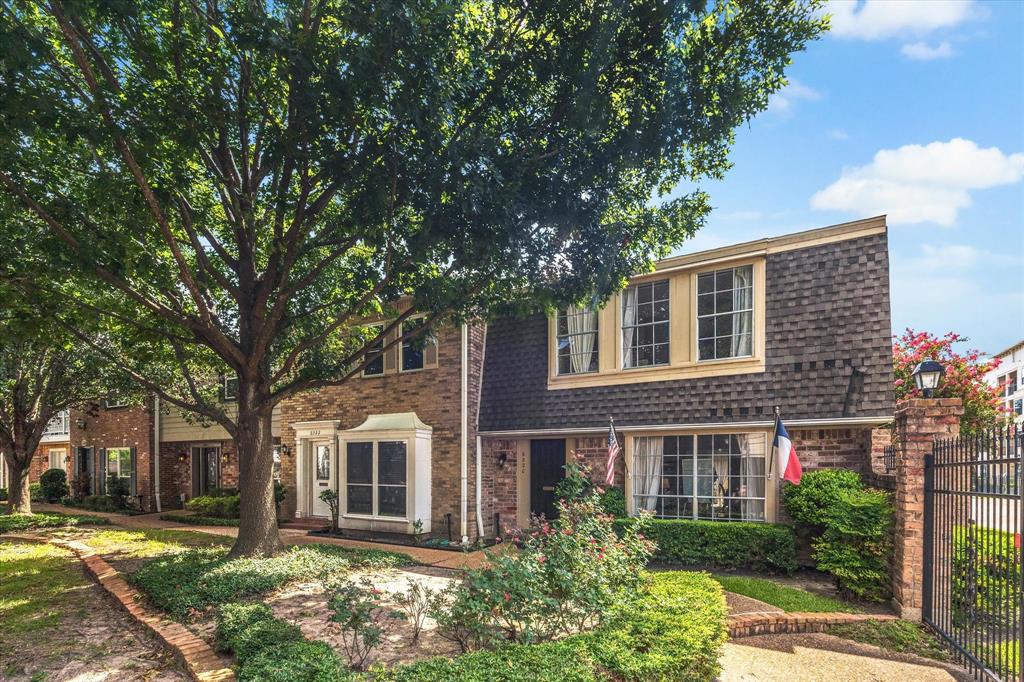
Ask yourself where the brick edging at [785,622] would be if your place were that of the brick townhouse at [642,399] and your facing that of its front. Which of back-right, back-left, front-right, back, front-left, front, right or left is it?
front-left

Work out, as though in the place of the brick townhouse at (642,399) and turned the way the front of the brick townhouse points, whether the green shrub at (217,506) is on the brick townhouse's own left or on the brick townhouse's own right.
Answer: on the brick townhouse's own right

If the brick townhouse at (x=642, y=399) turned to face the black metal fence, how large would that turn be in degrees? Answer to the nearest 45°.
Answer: approximately 45° to its left

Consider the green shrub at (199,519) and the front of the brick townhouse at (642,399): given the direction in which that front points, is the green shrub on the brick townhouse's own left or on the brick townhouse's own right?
on the brick townhouse's own right

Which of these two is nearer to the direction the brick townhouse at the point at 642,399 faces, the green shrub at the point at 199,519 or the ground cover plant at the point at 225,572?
the ground cover plant

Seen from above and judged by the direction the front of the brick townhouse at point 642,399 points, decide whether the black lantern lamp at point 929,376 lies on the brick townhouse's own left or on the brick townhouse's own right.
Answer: on the brick townhouse's own left

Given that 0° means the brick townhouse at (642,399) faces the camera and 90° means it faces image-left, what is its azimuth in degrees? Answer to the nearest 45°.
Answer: approximately 45°

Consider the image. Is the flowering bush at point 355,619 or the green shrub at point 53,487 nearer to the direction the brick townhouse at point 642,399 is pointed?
the flowering bush

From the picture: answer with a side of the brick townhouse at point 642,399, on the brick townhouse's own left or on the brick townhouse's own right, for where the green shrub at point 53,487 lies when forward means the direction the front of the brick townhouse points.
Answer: on the brick townhouse's own right
